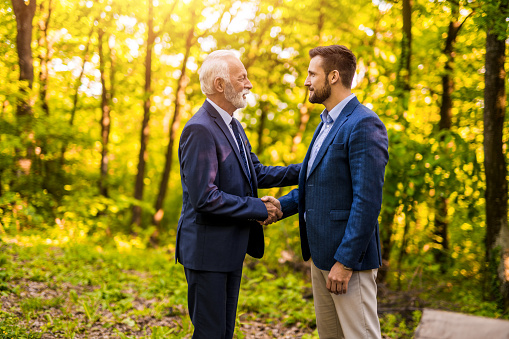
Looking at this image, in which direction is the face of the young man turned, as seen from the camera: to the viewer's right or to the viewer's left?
to the viewer's left

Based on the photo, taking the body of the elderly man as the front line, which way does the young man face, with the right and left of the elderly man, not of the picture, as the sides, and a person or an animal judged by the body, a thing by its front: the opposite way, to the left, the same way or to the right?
the opposite way

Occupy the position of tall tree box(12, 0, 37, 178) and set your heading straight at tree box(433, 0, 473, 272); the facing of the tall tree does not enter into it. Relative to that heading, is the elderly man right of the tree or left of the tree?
right

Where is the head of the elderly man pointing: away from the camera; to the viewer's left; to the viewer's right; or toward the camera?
to the viewer's right

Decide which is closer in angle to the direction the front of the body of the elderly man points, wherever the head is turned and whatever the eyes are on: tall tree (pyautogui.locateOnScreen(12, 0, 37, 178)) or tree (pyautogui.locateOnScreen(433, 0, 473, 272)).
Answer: the tree

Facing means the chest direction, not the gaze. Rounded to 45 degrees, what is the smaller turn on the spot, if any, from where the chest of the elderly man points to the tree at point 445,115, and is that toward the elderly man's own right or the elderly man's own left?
approximately 45° to the elderly man's own left

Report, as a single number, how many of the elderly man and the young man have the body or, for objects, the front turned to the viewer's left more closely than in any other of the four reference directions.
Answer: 1

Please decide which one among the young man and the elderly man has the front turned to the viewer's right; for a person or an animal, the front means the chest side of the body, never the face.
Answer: the elderly man

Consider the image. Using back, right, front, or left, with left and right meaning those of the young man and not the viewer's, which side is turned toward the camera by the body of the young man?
left

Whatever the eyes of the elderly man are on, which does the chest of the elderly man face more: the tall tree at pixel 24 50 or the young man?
the young man

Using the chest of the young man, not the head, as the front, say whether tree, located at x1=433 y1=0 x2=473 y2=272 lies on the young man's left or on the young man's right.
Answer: on the young man's right

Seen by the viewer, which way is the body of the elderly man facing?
to the viewer's right

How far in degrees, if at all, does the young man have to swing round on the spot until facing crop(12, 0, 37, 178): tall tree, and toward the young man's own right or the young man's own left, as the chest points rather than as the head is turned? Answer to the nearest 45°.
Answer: approximately 45° to the young man's own right
